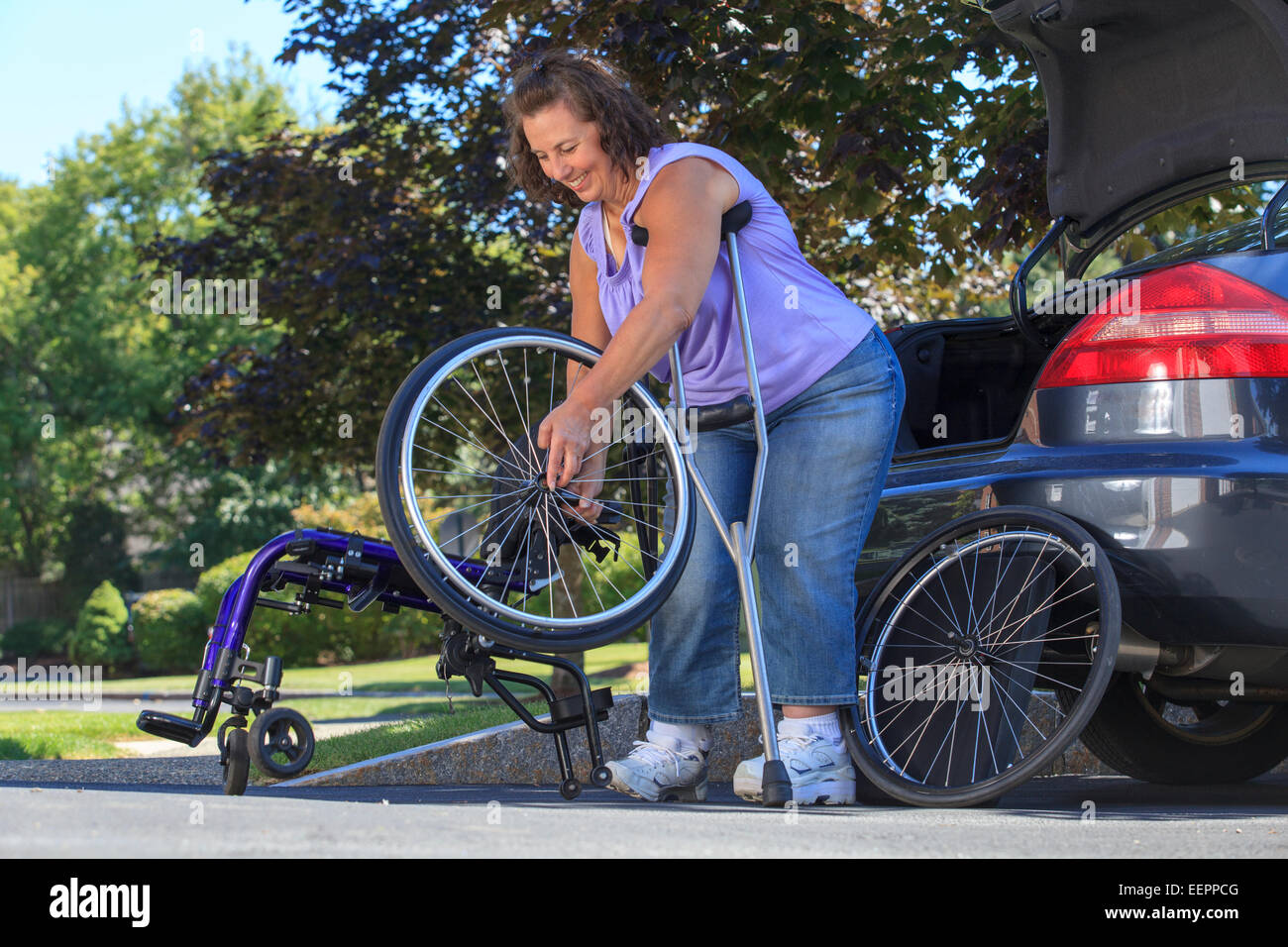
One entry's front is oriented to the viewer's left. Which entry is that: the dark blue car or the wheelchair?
the wheelchair

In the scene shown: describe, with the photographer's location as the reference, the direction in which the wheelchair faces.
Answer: facing to the left of the viewer

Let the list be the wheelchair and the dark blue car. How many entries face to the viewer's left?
1

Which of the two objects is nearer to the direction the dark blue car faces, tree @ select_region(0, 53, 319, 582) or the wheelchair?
the tree

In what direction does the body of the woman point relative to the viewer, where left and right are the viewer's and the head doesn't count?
facing the viewer and to the left of the viewer

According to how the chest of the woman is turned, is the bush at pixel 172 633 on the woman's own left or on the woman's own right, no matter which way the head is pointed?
on the woman's own right

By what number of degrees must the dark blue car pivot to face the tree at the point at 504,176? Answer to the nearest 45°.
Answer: approximately 90° to its left

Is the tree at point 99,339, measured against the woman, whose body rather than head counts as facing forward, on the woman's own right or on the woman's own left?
on the woman's own right

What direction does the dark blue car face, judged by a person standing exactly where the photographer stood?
facing away from the viewer and to the right of the viewer

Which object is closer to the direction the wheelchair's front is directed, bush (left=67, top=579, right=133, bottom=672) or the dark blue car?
the bush

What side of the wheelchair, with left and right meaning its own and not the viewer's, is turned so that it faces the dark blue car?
back

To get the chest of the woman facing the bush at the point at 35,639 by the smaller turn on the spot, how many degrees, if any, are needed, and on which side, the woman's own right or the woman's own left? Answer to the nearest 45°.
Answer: approximately 90° to the woman's own right

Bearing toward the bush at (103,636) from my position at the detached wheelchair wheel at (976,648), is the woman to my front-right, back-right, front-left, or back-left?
front-left
